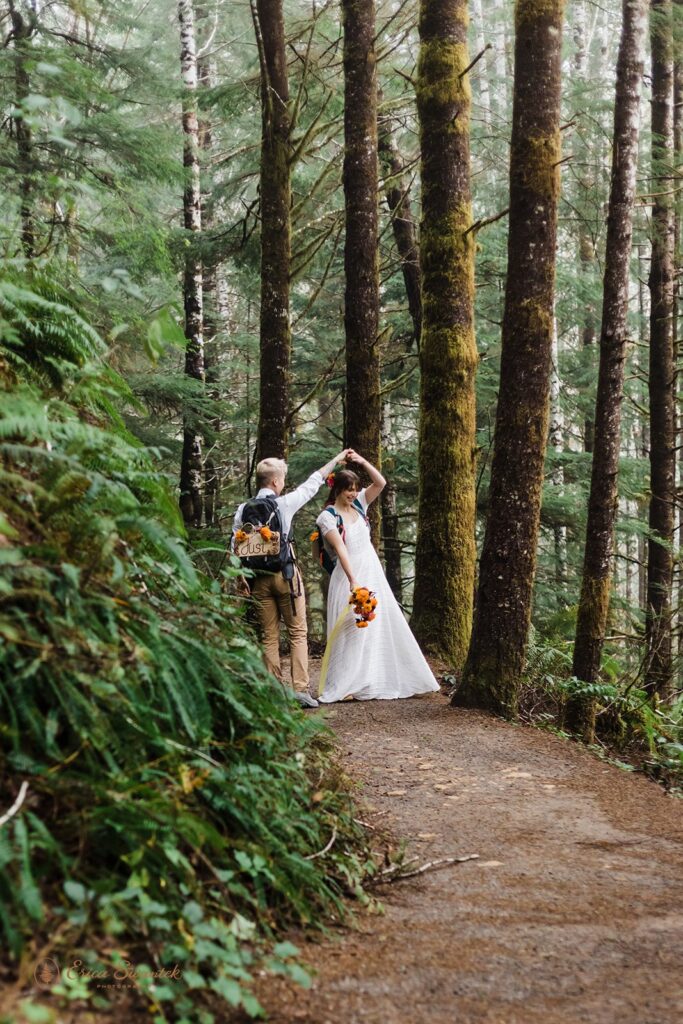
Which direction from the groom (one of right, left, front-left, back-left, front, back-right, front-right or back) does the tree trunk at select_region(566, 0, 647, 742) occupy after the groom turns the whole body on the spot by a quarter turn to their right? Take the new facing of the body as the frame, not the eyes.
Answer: front-left

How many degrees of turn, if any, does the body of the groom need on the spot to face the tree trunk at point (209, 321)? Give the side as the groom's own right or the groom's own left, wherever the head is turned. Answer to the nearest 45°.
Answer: approximately 45° to the groom's own left

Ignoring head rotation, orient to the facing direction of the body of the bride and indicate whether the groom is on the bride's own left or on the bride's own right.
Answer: on the bride's own right

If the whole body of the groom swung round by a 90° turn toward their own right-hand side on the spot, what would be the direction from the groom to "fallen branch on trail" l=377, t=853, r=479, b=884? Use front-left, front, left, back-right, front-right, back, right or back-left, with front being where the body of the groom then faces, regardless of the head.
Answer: front-right

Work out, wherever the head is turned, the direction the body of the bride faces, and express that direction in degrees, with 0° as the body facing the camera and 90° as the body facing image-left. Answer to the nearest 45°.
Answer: approximately 315°

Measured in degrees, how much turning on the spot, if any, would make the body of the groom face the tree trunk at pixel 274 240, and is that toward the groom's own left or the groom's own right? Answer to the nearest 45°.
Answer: approximately 45° to the groom's own left

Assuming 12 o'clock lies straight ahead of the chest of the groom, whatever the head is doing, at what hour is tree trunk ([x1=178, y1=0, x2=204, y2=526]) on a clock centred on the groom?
The tree trunk is roughly at 10 o'clock from the groom.

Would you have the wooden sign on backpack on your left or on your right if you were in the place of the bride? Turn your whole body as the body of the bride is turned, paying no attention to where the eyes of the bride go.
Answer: on your right

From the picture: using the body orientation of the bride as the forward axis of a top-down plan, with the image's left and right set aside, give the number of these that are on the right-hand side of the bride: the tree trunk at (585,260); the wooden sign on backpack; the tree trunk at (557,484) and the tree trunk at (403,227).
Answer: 1

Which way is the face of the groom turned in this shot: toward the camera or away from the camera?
away from the camera

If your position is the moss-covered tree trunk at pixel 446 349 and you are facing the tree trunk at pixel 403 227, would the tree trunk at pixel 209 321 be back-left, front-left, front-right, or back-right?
front-left

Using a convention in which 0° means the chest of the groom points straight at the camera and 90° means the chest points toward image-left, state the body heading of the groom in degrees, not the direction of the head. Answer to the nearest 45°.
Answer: approximately 225°

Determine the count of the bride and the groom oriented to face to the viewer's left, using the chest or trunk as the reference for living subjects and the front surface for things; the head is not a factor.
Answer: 0
